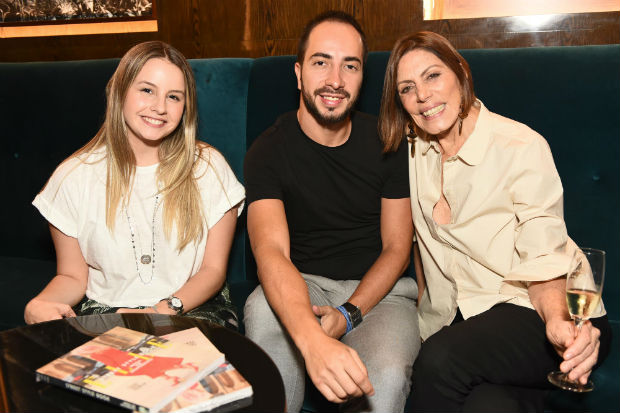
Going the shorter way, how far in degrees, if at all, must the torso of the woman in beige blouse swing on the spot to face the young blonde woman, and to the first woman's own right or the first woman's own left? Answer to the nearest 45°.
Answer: approximately 45° to the first woman's own right

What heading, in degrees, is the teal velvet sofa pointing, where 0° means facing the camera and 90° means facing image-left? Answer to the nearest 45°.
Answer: approximately 0°

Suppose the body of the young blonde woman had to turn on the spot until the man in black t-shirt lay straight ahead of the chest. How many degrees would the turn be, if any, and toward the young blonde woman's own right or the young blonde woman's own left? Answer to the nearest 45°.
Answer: approximately 90° to the young blonde woman's own left

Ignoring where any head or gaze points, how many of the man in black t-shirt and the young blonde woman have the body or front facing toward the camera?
2

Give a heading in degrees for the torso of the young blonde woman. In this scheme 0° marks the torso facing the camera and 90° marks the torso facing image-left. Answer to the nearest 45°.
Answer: approximately 0°

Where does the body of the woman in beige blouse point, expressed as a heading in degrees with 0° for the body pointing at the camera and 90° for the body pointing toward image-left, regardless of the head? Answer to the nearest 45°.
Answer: approximately 45°

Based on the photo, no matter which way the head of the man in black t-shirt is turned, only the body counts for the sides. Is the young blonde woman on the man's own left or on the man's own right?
on the man's own right

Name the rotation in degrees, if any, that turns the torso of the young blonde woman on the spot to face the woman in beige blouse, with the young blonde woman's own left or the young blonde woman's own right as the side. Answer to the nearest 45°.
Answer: approximately 45° to the young blonde woman's own left
